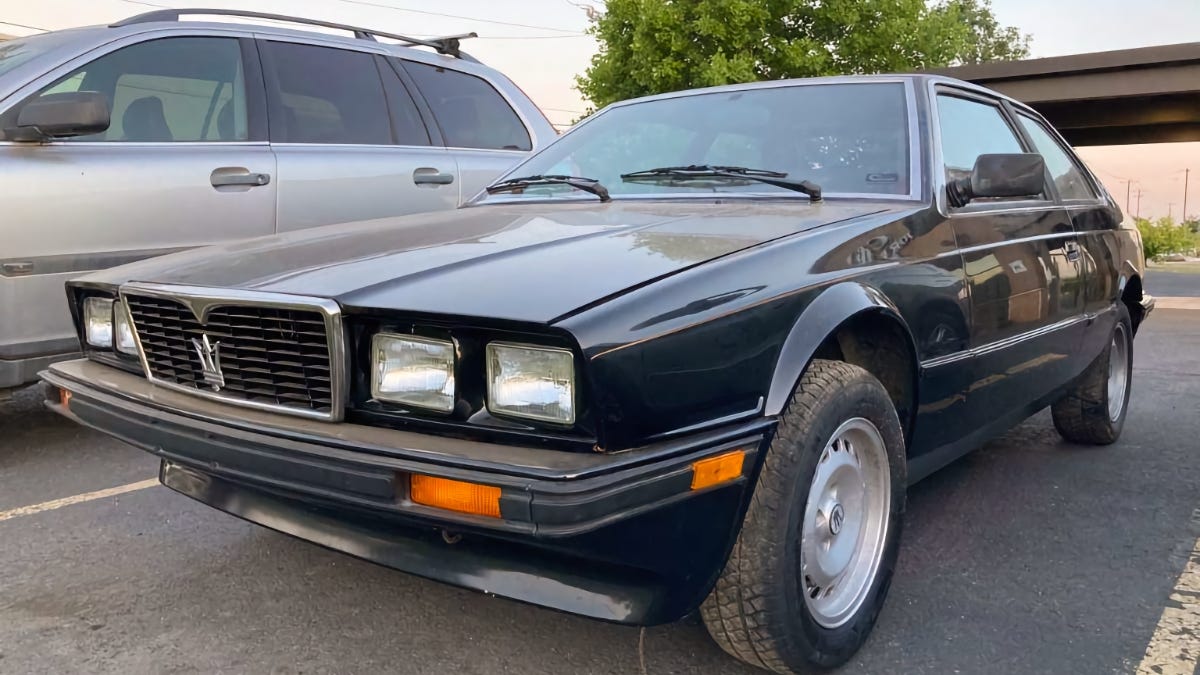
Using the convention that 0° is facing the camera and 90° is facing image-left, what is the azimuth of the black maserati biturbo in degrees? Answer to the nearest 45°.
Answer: approximately 45°

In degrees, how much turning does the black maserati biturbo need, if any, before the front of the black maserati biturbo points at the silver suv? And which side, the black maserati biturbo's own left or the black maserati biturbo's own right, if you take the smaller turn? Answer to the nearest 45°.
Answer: approximately 90° to the black maserati biturbo's own right

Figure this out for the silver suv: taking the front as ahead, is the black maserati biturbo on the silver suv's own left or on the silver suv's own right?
on the silver suv's own left

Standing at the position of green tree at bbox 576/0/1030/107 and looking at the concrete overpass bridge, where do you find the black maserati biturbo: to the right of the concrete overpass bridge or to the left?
right

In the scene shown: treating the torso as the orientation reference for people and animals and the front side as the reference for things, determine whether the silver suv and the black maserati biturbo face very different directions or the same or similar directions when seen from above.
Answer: same or similar directions

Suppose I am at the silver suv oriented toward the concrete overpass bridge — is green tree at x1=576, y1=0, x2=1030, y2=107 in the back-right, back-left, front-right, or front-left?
front-left

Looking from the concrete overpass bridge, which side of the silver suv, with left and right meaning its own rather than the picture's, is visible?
back

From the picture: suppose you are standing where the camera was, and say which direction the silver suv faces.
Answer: facing the viewer and to the left of the viewer

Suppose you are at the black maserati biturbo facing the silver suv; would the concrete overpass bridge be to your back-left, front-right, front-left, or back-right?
front-right

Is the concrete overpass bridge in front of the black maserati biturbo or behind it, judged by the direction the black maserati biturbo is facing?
behind

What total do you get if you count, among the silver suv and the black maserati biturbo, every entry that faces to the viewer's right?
0

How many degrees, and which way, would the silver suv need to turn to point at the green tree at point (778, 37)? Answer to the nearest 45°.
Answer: approximately 180°

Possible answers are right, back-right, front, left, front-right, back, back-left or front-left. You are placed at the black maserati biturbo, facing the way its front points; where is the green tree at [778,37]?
back-right
